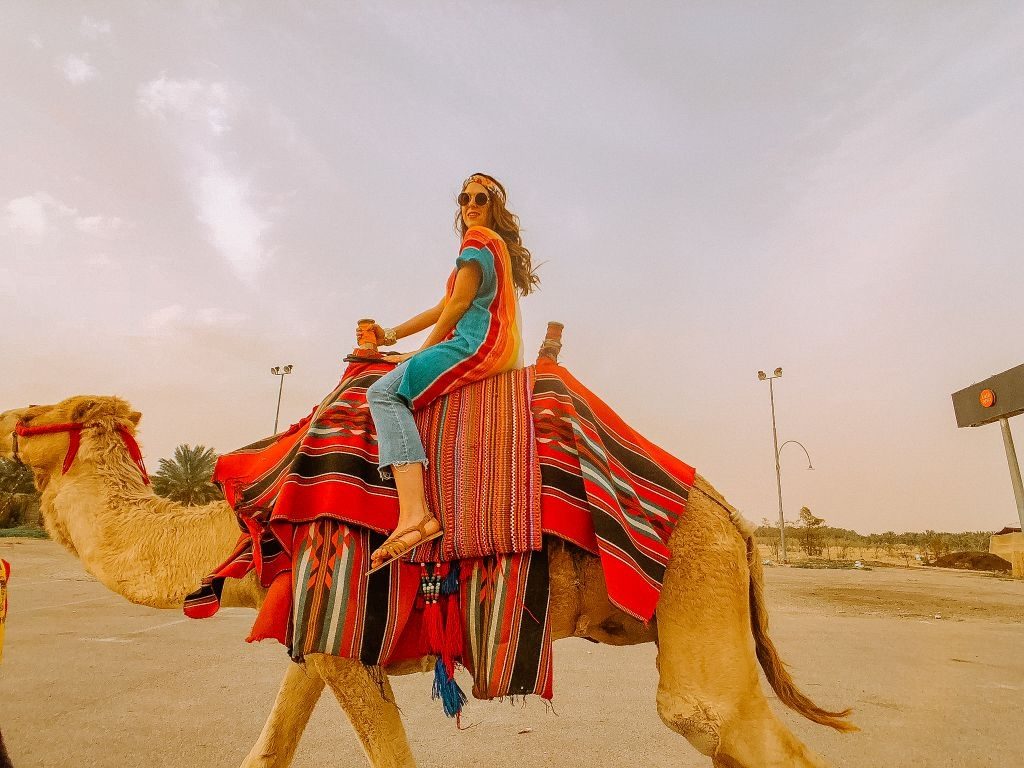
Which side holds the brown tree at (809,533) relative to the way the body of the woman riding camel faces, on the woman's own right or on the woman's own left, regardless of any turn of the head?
on the woman's own right

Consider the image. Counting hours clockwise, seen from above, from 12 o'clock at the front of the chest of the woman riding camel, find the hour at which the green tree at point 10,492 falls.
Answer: The green tree is roughly at 2 o'clock from the woman riding camel.

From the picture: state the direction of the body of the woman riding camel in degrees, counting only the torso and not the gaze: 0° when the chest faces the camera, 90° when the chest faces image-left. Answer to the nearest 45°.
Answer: approximately 90°

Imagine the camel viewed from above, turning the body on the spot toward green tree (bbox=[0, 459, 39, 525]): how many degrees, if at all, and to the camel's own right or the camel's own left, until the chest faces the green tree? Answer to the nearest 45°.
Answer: approximately 45° to the camel's own right

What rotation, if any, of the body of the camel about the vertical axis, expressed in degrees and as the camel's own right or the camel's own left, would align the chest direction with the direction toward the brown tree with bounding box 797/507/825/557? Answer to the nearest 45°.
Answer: approximately 135° to the camel's own right

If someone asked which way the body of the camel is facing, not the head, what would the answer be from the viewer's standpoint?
to the viewer's left
